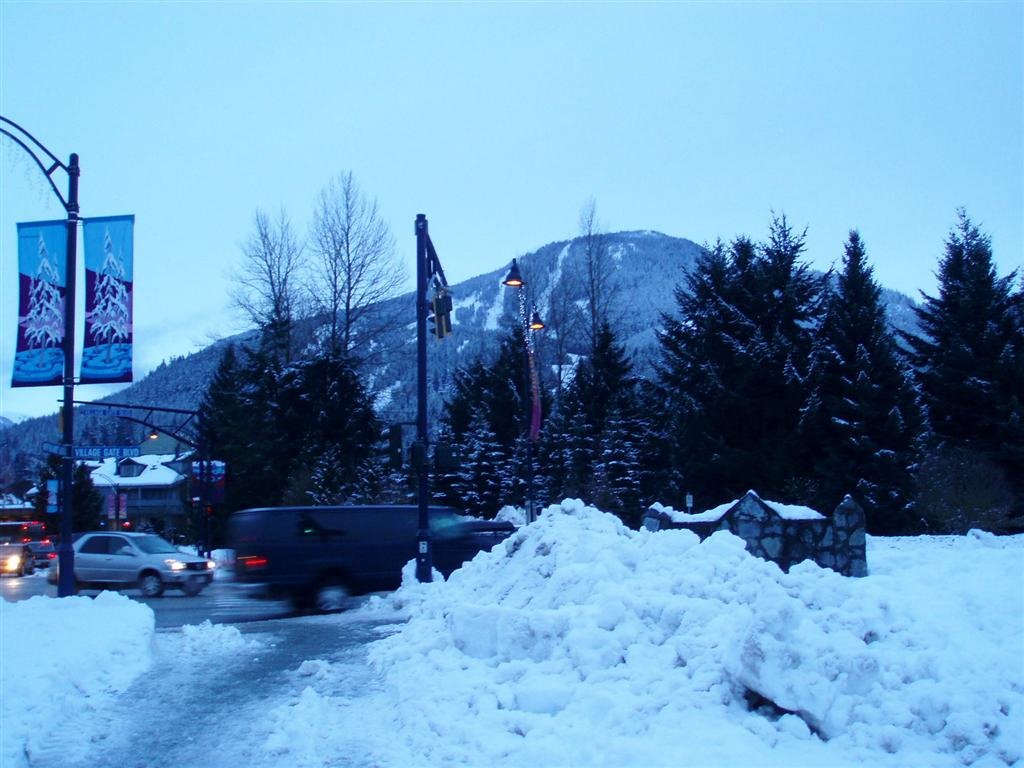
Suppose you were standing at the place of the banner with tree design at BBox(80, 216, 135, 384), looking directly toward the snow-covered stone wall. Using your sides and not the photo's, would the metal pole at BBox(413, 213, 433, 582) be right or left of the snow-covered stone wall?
left

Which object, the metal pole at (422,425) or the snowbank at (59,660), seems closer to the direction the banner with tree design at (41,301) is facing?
the snowbank

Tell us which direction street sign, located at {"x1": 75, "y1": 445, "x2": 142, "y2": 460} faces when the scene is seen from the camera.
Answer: facing the viewer

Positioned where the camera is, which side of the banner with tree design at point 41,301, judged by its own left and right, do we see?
front

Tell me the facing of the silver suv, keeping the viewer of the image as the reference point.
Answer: facing the viewer and to the right of the viewer

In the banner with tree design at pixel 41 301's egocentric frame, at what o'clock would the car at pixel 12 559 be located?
The car is roughly at 6 o'clock from the banner with tree design.

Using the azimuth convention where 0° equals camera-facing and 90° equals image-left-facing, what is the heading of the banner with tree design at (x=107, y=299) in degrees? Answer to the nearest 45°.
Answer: approximately 0°

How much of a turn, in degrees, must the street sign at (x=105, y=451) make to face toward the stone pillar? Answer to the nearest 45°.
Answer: approximately 45° to its left
